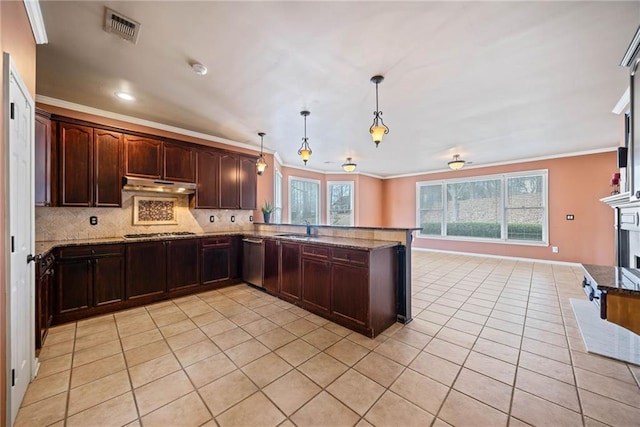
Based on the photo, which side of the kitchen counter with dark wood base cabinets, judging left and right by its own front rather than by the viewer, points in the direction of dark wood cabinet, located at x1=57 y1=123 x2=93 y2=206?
right

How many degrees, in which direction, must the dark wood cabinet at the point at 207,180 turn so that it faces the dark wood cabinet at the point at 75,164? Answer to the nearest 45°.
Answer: approximately 90° to its right

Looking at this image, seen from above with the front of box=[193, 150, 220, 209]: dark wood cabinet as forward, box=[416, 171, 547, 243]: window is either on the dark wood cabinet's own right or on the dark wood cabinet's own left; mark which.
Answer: on the dark wood cabinet's own left

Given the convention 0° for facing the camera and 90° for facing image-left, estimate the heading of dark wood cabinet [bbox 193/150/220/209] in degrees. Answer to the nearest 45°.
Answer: approximately 0°

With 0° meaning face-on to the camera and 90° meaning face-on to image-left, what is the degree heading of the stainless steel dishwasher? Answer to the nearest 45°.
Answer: approximately 45°

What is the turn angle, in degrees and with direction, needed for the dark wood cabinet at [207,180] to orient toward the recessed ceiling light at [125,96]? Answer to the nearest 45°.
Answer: approximately 45° to its right
